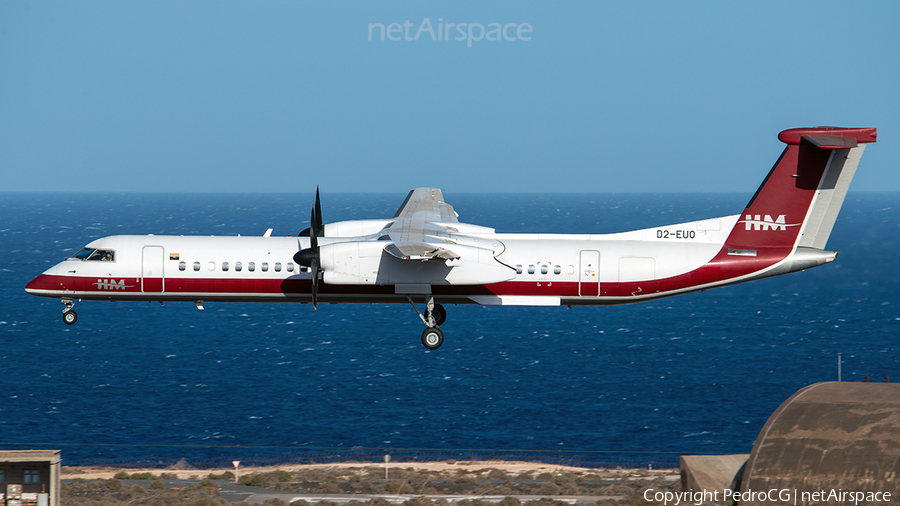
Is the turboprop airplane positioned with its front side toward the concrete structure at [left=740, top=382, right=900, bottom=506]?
no

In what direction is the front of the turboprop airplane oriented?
to the viewer's left

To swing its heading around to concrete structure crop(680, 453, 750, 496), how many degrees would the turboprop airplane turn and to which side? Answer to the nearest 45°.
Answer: approximately 135° to its left

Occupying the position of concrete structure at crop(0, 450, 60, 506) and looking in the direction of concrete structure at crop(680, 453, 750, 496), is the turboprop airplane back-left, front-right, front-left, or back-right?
front-left

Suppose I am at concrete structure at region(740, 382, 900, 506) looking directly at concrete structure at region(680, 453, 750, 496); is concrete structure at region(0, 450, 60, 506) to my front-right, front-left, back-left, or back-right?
front-left

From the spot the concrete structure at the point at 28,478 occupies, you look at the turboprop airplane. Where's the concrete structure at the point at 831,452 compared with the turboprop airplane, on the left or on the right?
right
